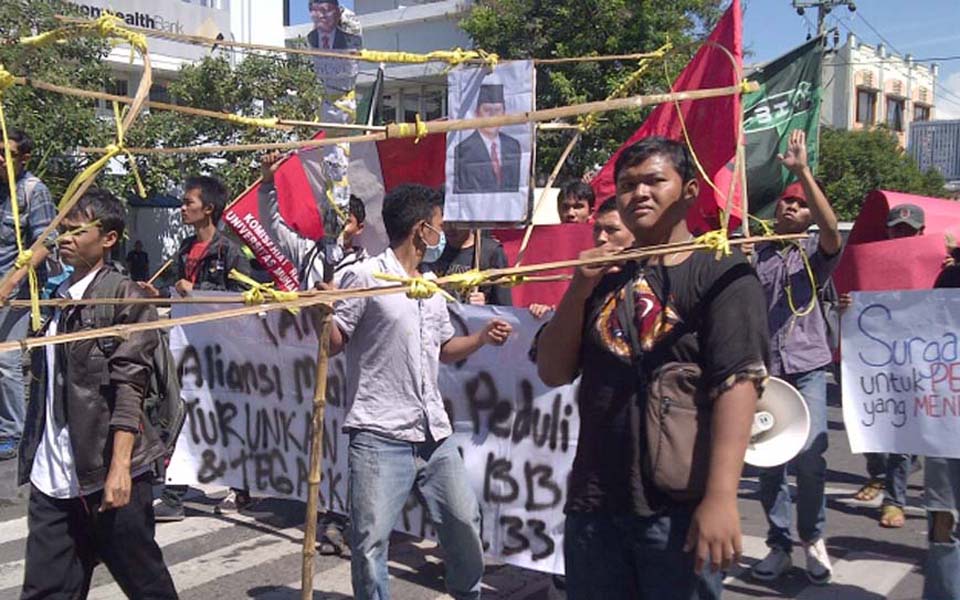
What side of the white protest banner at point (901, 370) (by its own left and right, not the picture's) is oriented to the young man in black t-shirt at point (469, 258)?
right

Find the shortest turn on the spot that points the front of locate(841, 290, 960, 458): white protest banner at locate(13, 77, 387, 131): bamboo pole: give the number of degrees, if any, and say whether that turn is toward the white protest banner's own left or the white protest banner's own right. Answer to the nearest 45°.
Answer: approximately 45° to the white protest banner's own right

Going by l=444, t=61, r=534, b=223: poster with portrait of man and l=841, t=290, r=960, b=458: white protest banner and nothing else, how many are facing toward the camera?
2

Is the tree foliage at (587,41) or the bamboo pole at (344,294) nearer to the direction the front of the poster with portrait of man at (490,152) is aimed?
the bamboo pole

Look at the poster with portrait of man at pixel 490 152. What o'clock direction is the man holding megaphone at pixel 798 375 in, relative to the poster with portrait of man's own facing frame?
The man holding megaphone is roughly at 9 o'clock from the poster with portrait of man.

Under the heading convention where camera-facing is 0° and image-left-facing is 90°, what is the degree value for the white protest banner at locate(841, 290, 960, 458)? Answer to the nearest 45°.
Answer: approximately 0°

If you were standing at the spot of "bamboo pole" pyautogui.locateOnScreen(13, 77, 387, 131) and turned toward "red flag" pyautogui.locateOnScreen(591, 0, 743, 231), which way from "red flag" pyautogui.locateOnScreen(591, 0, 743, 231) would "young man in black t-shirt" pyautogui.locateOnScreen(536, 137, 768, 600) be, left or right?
right

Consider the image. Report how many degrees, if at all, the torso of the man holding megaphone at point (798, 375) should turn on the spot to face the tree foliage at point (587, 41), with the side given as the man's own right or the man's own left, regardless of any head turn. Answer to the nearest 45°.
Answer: approximately 135° to the man's own right

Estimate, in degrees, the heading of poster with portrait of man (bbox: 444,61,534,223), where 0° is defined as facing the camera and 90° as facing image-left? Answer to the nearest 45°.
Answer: approximately 0°

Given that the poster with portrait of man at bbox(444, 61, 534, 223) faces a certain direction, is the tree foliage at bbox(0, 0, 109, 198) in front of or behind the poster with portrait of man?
behind
